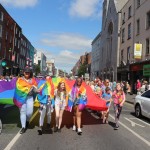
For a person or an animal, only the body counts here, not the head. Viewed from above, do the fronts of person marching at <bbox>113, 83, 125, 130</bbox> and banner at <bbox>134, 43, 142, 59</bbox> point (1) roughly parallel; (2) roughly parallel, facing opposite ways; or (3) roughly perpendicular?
roughly parallel

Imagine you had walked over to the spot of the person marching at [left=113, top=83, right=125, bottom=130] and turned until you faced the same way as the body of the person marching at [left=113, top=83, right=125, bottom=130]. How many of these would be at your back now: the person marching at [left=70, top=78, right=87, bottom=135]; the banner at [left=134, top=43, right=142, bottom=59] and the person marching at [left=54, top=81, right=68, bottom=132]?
1

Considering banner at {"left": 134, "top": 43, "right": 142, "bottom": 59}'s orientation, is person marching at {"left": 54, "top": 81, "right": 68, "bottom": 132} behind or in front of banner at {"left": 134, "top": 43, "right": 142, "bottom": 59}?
in front

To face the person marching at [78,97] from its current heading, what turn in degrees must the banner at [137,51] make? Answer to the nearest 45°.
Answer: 0° — it already faces them

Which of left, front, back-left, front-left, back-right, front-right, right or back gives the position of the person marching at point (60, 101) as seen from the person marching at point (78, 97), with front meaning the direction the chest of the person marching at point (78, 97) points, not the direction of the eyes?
right

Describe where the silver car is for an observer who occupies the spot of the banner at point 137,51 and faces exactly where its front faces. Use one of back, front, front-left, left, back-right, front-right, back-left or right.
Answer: front

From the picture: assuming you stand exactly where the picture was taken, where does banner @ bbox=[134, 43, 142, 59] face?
facing the viewer

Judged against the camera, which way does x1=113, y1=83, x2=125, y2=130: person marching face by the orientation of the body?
toward the camera

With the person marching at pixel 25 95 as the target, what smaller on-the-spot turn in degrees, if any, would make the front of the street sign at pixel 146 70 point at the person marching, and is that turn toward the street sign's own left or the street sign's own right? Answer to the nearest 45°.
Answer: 0° — it already faces them
